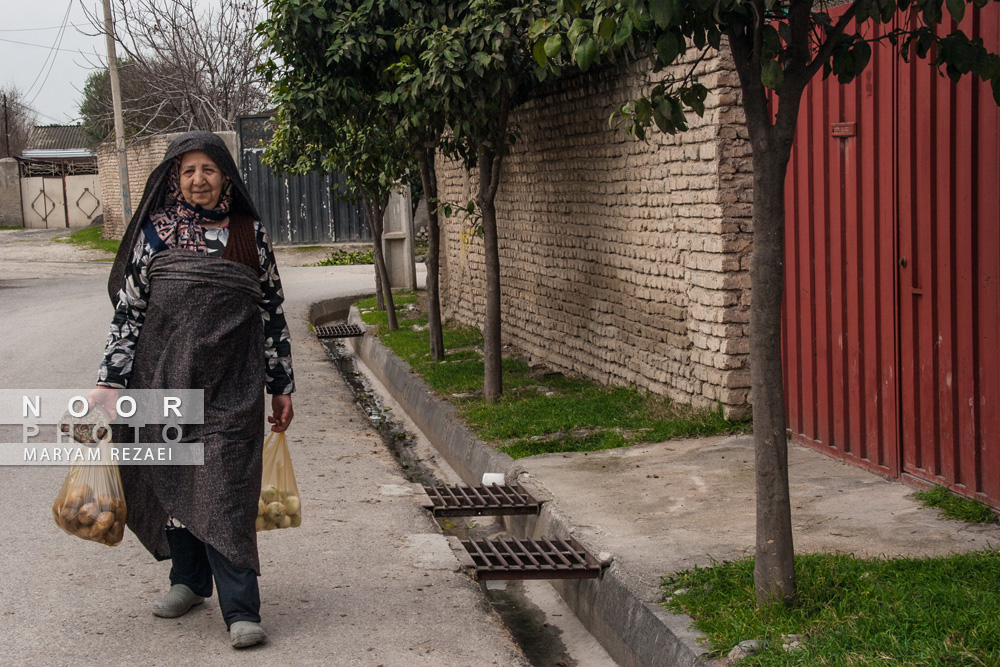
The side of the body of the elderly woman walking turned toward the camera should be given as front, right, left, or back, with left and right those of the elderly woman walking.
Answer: front

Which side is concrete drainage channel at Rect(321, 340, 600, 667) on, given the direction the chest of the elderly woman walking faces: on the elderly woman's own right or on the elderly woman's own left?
on the elderly woman's own left

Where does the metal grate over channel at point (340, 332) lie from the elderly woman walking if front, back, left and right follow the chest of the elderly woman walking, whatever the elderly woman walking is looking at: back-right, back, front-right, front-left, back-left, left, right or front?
back

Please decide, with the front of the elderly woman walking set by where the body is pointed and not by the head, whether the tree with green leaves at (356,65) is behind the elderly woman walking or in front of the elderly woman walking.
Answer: behind

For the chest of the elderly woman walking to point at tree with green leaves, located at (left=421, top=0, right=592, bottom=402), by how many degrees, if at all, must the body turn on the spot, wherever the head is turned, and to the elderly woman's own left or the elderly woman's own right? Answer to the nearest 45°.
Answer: approximately 135° to the elderly woman's own left

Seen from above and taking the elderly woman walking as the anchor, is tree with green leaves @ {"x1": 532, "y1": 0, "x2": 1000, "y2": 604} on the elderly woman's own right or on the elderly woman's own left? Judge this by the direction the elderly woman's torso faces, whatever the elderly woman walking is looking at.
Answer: on the elderly woman's own left

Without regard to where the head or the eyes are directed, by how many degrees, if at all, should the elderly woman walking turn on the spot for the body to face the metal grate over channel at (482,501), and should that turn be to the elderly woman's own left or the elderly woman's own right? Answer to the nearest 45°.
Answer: approximately 135° to the elderly woman's own left

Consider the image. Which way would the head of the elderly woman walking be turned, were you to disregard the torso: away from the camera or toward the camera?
toward the camera

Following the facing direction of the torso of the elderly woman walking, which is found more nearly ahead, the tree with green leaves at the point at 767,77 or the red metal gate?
the tree with green leaves

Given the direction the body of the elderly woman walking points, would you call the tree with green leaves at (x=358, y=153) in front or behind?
behind
